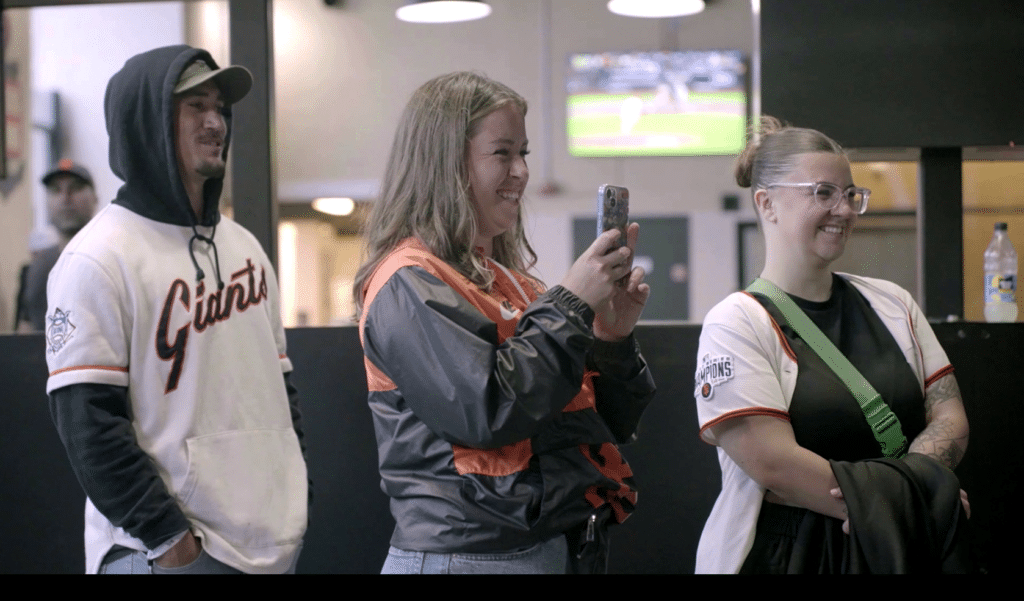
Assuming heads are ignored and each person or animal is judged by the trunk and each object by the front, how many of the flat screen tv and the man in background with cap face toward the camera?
2

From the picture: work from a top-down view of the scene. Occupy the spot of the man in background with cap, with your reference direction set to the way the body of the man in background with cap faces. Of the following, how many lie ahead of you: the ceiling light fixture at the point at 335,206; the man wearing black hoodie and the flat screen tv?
1

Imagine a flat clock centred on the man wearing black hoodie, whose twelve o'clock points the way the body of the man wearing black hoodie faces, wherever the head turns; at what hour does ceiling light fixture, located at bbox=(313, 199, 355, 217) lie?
The ceiling light fixture is roughly at 8 o'clock from the man wearing black hoodie.

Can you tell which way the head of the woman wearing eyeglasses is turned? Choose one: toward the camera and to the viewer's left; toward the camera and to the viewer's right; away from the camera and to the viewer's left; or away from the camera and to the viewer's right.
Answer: toward the camera and to the viewer's right

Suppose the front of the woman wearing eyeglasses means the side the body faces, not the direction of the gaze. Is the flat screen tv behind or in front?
behind

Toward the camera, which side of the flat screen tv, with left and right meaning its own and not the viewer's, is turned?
front

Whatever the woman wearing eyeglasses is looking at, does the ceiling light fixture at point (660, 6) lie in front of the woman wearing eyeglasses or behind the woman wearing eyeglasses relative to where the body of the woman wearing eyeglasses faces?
behind

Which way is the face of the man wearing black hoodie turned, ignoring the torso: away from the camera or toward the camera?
toward the camera

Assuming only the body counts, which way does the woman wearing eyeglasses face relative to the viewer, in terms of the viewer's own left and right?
facing the viewer and to the right of the viewer

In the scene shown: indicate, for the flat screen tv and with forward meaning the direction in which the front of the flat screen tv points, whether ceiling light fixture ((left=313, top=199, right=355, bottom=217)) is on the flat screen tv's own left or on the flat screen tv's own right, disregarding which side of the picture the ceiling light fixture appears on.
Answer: on the flat screen tv's own right

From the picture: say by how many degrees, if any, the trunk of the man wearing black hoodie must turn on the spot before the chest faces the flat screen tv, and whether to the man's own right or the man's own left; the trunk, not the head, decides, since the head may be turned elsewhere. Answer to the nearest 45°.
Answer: approximately 90° to the man's own left

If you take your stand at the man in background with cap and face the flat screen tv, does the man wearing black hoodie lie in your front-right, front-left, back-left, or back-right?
back-right

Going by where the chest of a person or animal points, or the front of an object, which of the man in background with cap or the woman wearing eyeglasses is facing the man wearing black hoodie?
the man in background with cap

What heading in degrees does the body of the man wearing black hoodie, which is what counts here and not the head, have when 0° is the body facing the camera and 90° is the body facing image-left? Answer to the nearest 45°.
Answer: approximately 315°

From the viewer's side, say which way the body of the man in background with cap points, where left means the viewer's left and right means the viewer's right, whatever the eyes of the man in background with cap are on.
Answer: facing the viewer

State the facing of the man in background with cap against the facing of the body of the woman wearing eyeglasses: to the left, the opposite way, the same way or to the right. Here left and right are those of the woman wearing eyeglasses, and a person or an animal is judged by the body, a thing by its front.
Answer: the same way
